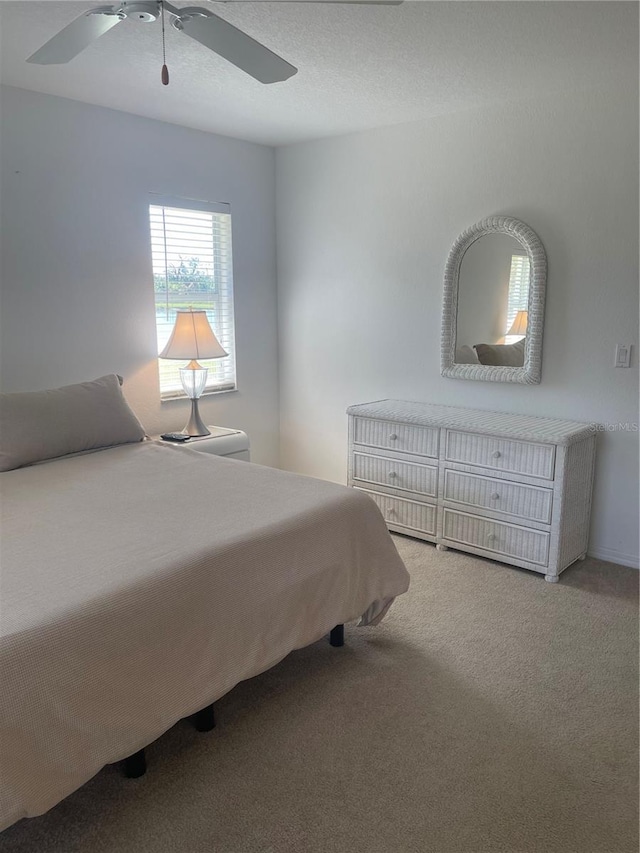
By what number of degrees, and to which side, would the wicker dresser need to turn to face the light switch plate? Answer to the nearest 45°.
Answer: approximately 135° to its left

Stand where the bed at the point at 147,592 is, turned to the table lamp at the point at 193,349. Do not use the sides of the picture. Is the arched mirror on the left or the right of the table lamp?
right

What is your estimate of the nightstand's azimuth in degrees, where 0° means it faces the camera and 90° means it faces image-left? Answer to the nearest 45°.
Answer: approximately 315°

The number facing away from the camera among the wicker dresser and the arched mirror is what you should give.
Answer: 0

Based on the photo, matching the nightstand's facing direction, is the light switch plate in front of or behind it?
in front

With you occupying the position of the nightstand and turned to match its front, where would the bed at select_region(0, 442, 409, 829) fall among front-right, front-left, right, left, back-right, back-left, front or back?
front-right

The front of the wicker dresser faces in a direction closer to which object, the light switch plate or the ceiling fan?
the ceiling fan

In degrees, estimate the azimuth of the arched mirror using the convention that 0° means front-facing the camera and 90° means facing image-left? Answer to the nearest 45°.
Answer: approximately 45°

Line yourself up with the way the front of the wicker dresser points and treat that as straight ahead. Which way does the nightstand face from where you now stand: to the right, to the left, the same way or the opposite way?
to the left
